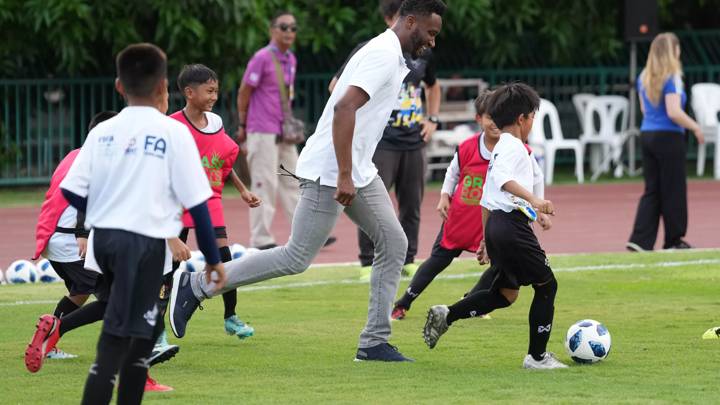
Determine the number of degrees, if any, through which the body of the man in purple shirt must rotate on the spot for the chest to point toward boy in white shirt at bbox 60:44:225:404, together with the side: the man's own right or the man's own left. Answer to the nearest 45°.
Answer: approximately 45° to the man's own right

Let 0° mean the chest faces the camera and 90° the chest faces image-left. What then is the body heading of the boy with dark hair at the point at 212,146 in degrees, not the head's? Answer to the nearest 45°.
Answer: approximately 315°

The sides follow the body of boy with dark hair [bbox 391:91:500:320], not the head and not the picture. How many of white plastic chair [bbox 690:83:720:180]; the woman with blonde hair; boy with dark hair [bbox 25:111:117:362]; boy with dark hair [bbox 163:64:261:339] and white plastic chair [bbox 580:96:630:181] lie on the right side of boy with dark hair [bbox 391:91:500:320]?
2

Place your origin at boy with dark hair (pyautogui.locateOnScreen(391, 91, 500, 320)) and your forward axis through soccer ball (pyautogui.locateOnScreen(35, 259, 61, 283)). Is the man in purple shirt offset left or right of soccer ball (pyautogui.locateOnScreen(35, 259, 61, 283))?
right

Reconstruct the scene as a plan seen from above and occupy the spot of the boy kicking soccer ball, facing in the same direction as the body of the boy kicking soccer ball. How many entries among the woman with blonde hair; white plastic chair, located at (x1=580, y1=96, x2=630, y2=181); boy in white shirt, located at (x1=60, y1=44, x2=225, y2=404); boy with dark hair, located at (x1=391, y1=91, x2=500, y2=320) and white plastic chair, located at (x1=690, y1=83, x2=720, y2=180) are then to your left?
4

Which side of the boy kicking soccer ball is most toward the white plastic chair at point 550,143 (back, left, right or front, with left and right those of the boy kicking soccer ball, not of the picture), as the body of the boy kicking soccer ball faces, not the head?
left

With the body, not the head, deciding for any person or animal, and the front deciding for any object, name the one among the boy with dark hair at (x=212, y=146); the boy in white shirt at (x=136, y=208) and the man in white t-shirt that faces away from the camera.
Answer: the boy in white shirt

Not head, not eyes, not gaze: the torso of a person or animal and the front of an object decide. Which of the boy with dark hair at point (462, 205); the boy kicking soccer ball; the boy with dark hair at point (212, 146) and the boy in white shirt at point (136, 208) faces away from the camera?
the boy in white shirt

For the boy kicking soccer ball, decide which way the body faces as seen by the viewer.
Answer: to the viewer's right

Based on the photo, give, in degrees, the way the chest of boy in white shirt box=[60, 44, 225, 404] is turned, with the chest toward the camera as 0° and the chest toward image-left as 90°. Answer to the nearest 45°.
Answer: approximately 180°

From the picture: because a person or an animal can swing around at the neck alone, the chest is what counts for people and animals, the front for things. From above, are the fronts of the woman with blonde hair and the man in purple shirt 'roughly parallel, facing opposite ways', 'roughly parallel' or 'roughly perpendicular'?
roughly perpendicular

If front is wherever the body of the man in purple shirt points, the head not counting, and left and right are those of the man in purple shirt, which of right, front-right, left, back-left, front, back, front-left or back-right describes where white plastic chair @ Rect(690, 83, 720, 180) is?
left

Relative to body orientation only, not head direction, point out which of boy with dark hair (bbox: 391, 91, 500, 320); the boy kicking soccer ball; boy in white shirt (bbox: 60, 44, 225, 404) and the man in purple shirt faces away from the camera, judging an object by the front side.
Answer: the boy in white shirt

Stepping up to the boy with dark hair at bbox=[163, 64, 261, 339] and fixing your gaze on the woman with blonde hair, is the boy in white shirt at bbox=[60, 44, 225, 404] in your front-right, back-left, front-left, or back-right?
back-right

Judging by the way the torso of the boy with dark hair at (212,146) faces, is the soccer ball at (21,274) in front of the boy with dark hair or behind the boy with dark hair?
behind

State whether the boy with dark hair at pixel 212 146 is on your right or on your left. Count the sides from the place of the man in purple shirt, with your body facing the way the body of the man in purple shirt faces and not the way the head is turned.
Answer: on your right

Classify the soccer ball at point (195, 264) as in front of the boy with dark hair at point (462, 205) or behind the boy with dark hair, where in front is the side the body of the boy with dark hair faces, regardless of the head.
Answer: behind
